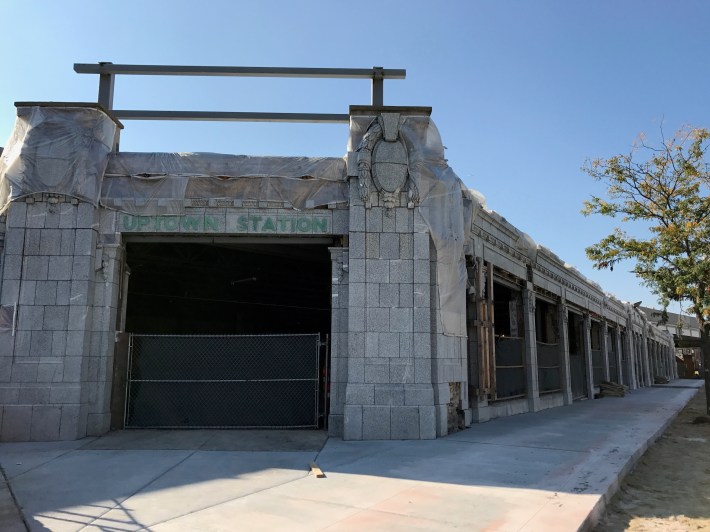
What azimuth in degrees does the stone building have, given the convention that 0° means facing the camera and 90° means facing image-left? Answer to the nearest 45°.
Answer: approximately 0°
